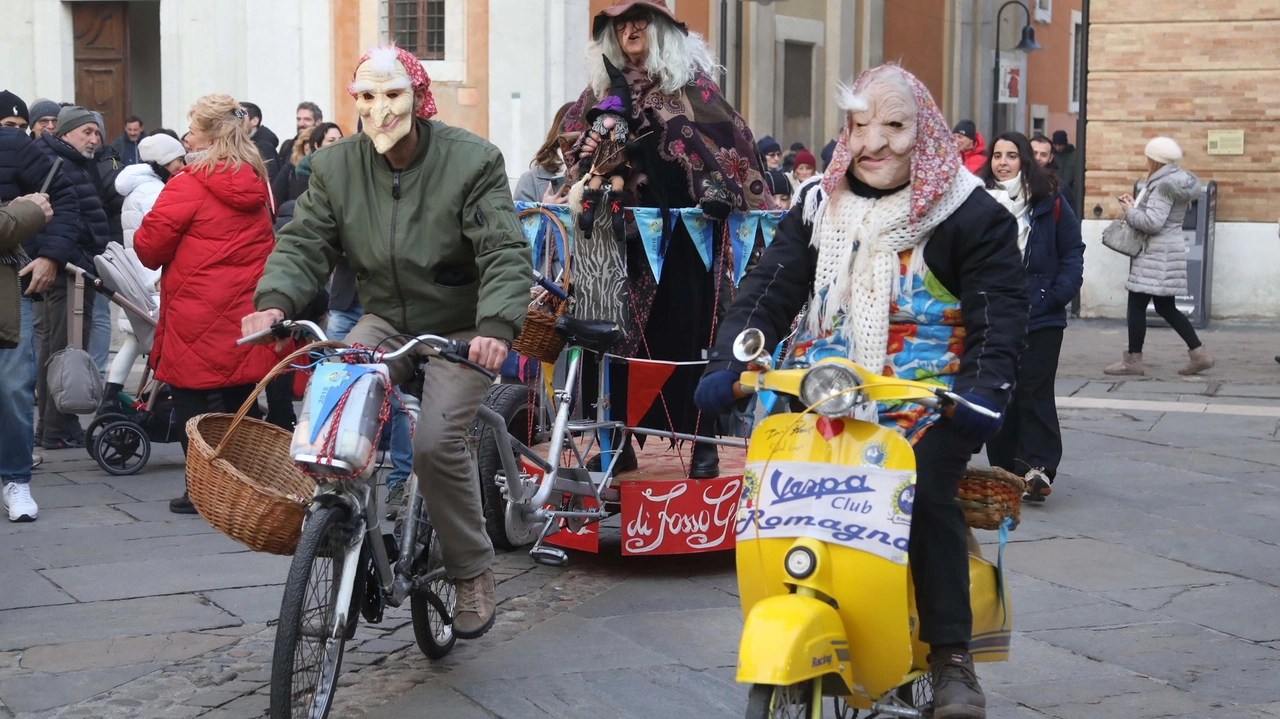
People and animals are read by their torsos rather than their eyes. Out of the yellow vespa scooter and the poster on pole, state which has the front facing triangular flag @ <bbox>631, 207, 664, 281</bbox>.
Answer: the poster on pole

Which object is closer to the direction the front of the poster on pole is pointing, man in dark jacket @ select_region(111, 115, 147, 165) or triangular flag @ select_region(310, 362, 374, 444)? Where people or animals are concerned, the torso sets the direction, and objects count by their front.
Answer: the triangular flag

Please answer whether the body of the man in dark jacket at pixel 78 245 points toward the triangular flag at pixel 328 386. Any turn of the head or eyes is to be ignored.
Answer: no

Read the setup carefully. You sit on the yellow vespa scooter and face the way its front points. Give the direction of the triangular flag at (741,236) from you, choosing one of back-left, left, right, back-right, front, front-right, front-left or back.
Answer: back-right

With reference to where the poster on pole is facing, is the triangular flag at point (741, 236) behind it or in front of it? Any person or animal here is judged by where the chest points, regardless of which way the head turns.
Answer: in front

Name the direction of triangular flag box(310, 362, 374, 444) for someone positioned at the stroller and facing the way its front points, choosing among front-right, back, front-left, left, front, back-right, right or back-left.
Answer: right

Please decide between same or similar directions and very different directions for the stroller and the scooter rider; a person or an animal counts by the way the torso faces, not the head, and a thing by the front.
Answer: very different directions

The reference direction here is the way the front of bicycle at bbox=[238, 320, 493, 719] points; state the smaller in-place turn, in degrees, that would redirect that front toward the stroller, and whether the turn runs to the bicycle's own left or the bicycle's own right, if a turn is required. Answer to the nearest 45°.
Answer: approximately 135° to the bicycle's own right

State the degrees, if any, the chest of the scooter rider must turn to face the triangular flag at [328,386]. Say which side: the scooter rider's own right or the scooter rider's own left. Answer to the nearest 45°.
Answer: approximately 45° to the scooter rider's own right

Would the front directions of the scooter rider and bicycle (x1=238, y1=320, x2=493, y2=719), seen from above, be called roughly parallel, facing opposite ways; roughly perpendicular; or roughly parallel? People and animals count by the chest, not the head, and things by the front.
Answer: roughly parallel

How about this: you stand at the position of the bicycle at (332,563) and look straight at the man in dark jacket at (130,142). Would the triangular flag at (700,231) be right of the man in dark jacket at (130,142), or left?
right

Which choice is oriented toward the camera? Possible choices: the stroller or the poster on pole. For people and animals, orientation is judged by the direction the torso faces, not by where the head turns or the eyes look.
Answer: the poster on pole

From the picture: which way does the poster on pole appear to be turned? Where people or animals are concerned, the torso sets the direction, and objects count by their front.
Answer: toward the camera

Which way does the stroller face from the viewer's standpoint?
to the viewer's right
